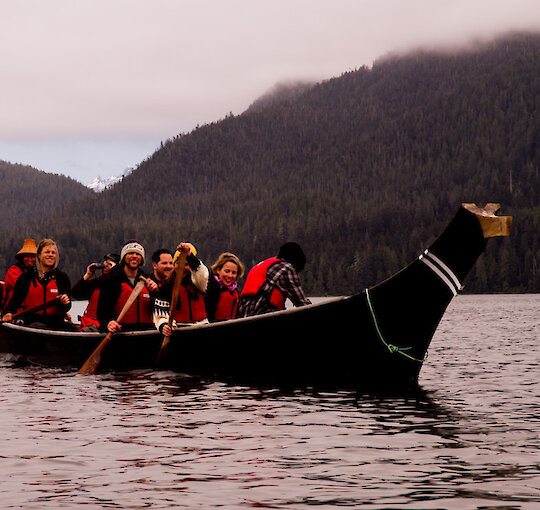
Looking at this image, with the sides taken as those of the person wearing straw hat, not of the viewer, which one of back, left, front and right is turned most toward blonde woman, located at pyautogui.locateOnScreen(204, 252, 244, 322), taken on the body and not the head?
front

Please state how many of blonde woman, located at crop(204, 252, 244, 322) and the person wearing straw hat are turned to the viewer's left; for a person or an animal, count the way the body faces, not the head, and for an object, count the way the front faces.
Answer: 0

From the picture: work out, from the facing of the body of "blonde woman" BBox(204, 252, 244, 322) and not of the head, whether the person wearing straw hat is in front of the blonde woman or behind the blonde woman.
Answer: behind

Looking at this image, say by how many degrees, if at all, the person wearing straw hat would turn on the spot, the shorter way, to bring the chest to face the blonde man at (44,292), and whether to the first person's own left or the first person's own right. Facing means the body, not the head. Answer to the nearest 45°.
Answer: approximately 45° to the first person's own right

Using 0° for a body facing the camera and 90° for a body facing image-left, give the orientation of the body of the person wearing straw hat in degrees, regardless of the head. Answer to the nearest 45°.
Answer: approximately 315°

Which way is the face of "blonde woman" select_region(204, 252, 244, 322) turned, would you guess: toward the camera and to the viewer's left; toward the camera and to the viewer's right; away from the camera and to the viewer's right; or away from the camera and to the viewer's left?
toward the camera and to the viewer's right

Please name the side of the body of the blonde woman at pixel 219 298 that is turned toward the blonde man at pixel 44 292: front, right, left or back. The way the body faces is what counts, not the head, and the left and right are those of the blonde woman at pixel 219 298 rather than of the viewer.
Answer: back

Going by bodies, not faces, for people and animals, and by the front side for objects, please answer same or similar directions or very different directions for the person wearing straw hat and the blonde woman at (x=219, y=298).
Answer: same or similar directions
